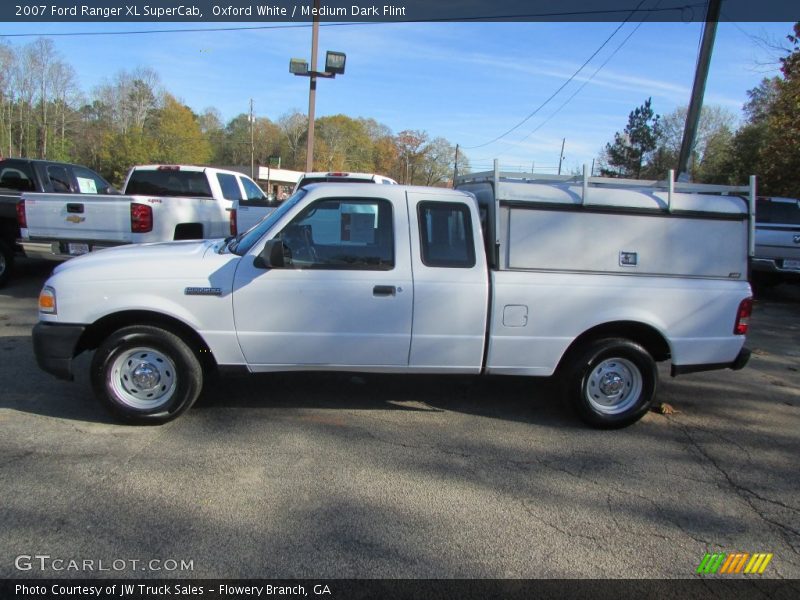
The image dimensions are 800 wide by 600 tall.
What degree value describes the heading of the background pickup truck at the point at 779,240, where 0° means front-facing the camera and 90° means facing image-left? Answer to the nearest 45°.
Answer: approximately 180°

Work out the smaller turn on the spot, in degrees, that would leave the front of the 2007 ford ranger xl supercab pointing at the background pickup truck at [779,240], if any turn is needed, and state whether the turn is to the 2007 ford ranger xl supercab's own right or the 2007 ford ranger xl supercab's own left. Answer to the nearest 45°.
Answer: approximately 135° to the 2007 ford ranger xl supercab's own right

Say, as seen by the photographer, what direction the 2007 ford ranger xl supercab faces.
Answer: facing to the left of the viewer

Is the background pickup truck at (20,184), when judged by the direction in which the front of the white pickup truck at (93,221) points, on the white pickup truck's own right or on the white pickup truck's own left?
on the white pickup truck's own left

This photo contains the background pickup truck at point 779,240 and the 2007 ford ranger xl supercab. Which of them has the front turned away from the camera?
the background pickup truck

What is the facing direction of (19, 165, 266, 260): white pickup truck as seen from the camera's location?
facing away from the viewer and to the right of the viewer

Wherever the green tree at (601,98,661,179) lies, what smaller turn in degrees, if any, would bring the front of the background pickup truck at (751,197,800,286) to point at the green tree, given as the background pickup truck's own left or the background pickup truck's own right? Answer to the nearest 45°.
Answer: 0° — it already faces it

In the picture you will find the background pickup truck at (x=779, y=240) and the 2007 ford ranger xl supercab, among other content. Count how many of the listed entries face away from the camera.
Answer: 1
